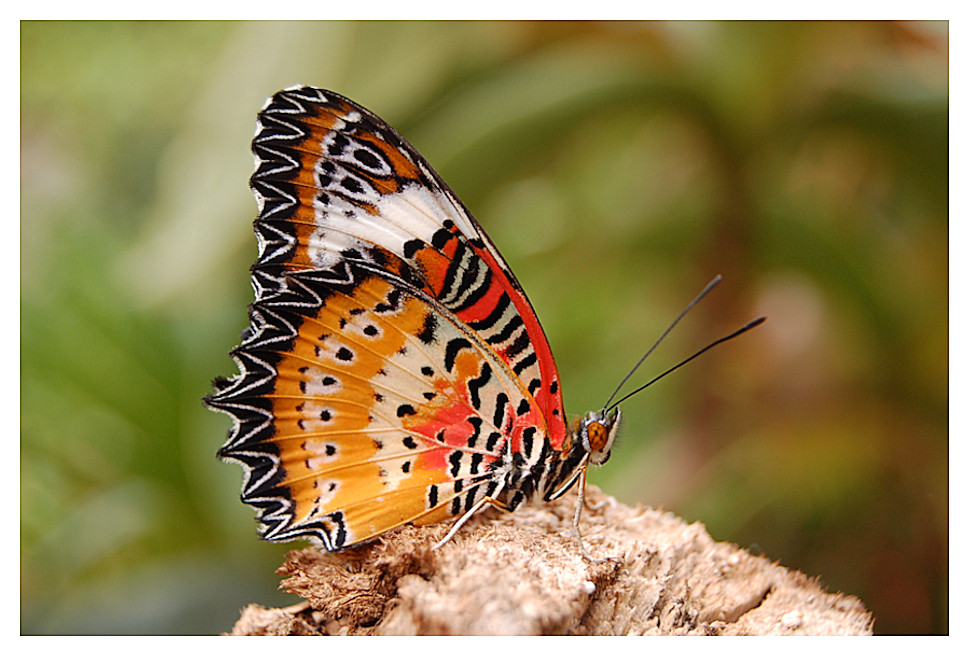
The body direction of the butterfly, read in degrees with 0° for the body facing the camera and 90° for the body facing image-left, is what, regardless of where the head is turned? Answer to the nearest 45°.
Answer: approximately 270°
